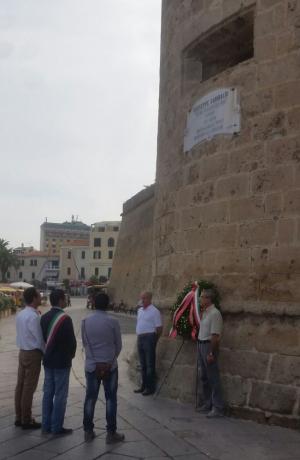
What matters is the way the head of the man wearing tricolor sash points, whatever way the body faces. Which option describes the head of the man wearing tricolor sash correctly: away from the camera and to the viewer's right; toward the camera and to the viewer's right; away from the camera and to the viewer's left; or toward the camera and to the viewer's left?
away from the camera and to the viewer's right

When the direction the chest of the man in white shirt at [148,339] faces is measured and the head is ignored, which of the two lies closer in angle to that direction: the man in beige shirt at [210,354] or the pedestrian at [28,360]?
the pedestrian

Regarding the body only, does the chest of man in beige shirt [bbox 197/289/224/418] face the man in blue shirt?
yes

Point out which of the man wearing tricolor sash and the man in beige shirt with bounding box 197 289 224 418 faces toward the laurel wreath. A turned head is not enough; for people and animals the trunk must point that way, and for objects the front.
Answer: the man wearing tricolor sash

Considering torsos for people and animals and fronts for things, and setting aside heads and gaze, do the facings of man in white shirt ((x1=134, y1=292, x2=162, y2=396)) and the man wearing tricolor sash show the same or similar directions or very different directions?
very different directions

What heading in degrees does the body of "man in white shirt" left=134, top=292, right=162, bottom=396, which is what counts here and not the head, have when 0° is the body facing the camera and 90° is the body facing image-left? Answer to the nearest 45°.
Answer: approximately 45°

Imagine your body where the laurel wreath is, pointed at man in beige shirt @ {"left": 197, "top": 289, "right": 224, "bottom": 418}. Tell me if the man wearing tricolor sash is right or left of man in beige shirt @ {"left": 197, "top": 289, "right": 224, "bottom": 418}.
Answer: right

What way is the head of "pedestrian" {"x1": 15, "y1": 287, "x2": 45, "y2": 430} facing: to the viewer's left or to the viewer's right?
to the viewer's right

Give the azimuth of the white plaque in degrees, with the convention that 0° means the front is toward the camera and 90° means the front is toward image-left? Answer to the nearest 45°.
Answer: approximately 45°
